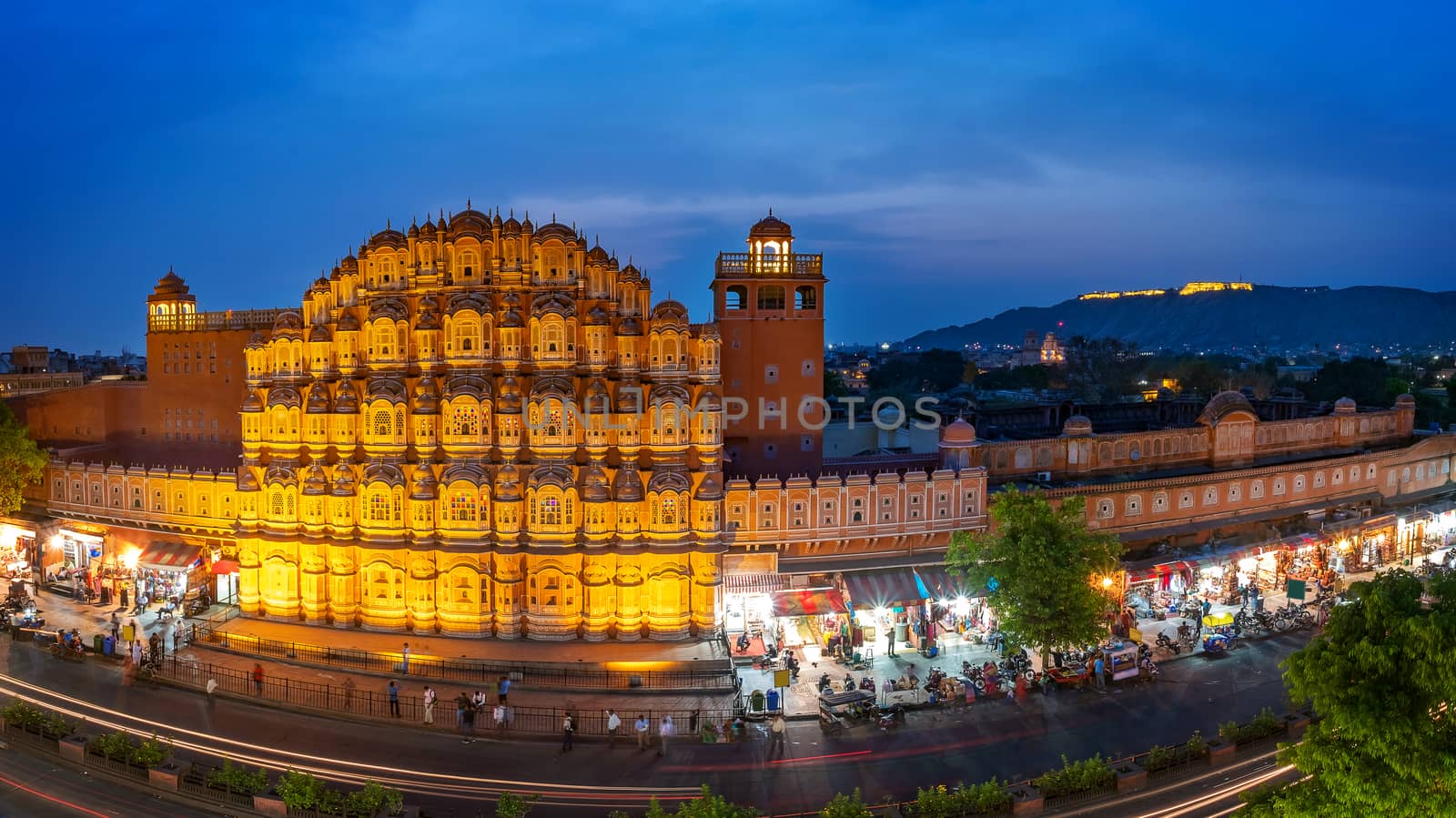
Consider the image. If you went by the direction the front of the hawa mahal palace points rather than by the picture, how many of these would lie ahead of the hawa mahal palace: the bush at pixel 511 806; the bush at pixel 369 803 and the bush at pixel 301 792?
3

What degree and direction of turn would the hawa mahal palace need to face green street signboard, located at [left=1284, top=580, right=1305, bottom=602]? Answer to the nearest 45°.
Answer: approximately 90° to its left

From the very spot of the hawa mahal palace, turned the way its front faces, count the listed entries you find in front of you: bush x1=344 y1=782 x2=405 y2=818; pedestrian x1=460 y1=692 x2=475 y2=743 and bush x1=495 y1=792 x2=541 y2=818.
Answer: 3

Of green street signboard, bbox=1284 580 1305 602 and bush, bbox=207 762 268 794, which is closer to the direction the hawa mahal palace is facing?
the bush

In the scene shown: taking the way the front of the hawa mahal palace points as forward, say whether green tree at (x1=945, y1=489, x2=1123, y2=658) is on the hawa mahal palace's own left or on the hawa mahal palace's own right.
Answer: on the hawa mahal palace's own left

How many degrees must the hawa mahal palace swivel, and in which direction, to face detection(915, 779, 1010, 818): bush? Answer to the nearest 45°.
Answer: approximately 45° to its left

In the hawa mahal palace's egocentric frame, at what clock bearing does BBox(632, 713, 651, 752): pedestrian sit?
The pedestrian is roughly at 11 o'clock from the hawa mahal palace.

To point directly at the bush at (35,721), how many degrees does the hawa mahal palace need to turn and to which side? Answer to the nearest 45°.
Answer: approximately 45° to its right

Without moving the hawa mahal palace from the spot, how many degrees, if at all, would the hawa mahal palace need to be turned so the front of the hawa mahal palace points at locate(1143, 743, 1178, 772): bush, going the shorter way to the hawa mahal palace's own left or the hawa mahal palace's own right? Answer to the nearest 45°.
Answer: approximately 45° to the hawa mahal palace's own left

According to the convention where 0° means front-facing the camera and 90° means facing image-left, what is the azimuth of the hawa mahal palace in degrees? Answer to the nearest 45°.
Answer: approximately 0°
